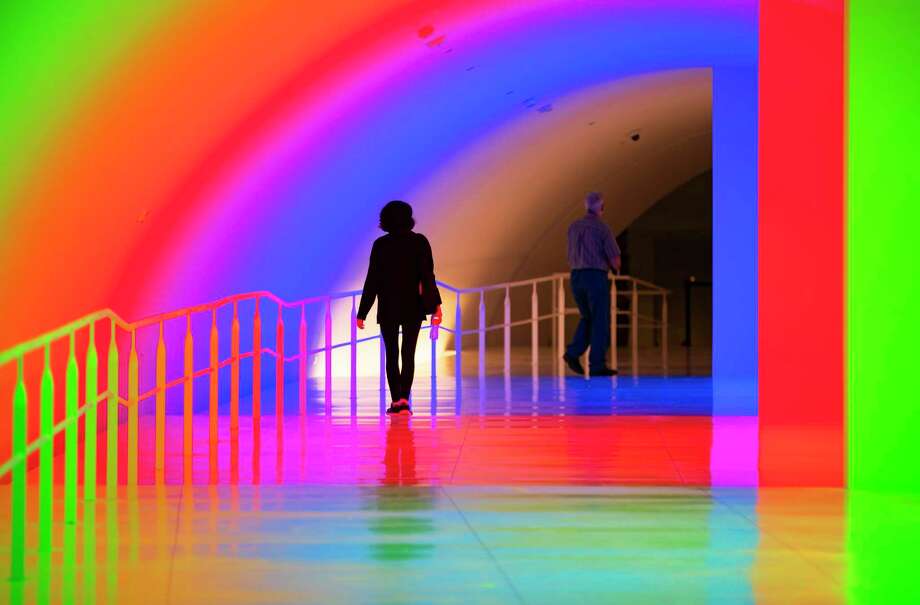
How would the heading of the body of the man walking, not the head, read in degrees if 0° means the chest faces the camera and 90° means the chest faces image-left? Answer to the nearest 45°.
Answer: approximately 225°

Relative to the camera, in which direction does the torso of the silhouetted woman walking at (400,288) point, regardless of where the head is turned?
away from the camera
